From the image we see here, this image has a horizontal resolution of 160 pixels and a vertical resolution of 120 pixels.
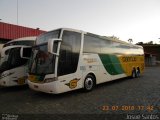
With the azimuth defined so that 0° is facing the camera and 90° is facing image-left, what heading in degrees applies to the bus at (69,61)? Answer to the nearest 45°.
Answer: approximately 45°

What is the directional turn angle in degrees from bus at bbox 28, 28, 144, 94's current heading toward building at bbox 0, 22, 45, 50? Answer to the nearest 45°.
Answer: approximately 90° to its right

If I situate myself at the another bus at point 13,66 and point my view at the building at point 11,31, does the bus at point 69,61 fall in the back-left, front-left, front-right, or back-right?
back-right

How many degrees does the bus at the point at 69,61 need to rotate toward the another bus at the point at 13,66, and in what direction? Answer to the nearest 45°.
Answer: approximately 90° to its right

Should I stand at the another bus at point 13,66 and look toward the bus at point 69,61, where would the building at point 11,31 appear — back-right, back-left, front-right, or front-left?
back-left
